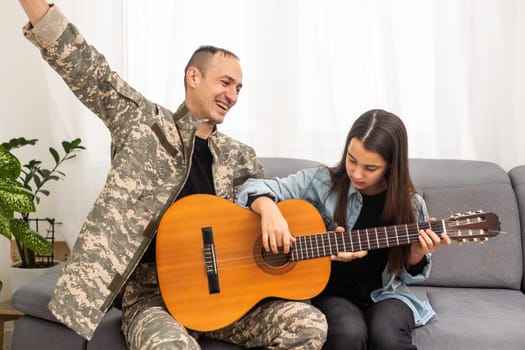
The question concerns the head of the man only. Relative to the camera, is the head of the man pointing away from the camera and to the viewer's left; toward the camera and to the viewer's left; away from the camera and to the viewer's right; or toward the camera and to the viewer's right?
toward the camera and to the viewer's right

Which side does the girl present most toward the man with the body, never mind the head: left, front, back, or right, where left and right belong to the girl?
right

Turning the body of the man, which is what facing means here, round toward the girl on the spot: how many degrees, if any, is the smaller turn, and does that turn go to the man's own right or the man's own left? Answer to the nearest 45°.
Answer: approximately 45° to the man's own left

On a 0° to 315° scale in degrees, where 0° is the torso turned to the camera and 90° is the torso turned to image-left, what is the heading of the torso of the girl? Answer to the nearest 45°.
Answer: approximately 0°

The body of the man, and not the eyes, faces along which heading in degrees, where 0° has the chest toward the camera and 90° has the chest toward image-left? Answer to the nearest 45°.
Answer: approximately 315°

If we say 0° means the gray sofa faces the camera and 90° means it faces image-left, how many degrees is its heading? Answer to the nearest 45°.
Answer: approximately 0°
